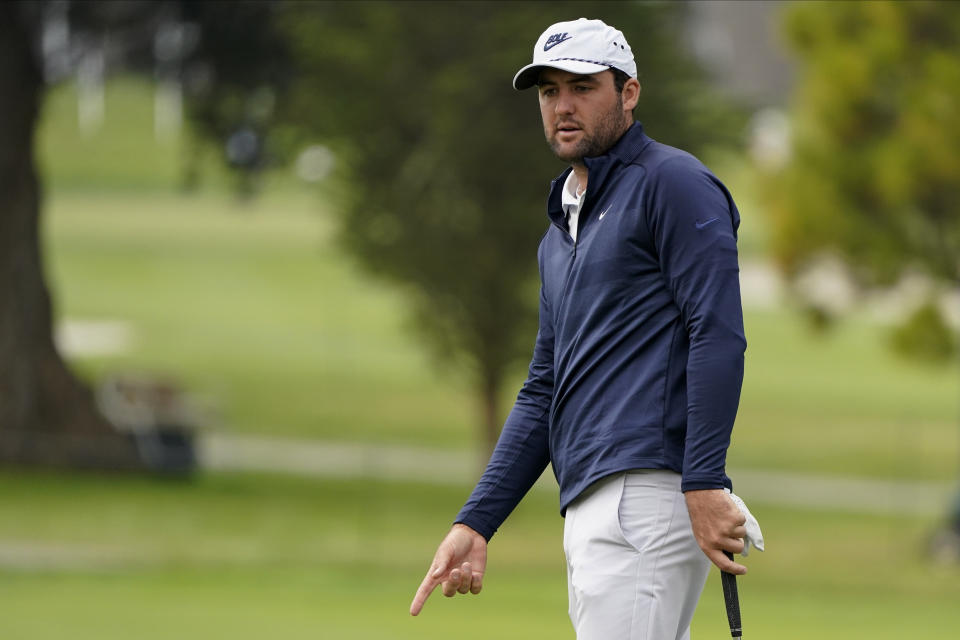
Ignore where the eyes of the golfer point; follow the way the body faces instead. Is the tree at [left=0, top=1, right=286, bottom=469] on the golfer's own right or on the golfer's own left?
on the golfer's own right

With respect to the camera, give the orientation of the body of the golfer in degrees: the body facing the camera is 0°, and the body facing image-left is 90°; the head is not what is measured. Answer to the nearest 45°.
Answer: approximately 45°

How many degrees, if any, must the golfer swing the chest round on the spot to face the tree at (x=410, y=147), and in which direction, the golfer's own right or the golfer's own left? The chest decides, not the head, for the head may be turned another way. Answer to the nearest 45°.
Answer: approximately 135° to the golfer's own right

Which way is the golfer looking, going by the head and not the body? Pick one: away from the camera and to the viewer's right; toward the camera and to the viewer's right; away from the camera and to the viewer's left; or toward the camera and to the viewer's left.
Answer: toward the camera and to the viewer's left
